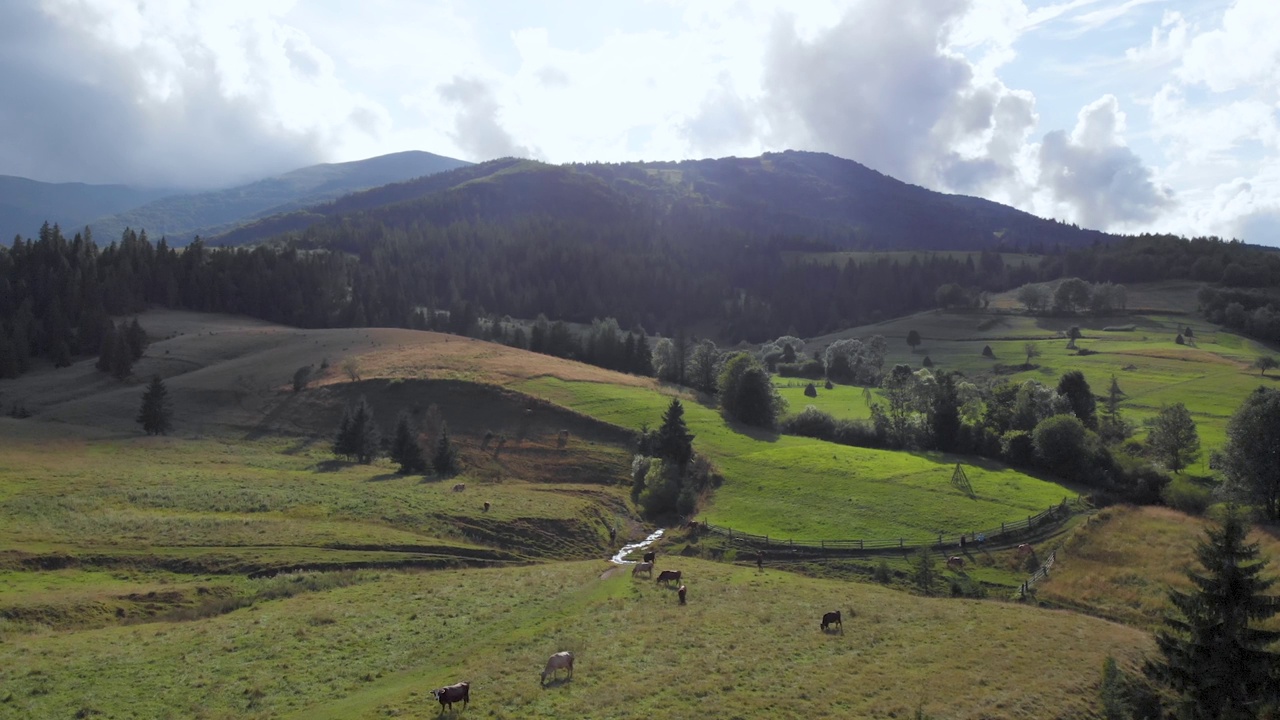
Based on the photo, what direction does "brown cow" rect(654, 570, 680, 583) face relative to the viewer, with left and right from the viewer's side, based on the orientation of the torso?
facing to the left of the viewer

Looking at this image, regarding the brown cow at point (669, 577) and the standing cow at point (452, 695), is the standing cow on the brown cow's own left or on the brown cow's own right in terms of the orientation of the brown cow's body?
on the brown cow's own left

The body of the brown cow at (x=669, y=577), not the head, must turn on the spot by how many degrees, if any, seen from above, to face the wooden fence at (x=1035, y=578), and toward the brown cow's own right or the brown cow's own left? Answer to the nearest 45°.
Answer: approximately 180°

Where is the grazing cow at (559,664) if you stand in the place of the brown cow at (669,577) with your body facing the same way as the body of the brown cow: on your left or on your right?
on your left

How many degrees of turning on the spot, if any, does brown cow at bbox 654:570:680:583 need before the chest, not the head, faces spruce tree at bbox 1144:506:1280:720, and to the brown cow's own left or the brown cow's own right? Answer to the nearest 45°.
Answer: approximately 135° to the brown cow's own left
